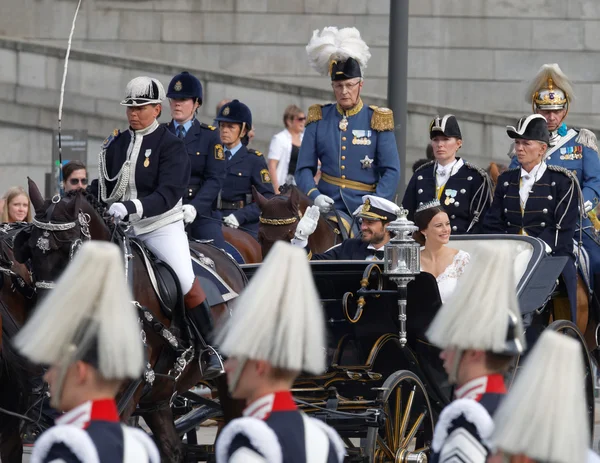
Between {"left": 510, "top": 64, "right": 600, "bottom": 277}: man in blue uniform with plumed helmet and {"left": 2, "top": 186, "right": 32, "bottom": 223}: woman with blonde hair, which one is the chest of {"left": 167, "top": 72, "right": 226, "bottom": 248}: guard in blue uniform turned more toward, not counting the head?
the woman with blonde hair

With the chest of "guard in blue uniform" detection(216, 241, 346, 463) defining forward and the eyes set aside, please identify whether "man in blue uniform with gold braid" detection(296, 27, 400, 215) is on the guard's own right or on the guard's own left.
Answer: on the guard's own right

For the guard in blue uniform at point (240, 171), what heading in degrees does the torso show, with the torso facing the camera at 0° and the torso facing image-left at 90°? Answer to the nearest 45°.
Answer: approximately 45°

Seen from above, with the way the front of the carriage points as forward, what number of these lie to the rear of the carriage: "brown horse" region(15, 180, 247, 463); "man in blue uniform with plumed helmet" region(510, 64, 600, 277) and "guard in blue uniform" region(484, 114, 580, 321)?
2

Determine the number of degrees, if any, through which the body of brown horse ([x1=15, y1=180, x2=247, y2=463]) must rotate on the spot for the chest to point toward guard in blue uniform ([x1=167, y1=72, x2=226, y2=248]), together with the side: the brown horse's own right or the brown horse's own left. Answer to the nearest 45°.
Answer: approximately 135° to the brown horse's own right

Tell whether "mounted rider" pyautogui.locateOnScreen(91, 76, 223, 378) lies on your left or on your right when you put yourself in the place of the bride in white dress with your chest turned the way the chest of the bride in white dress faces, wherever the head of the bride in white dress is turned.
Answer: on your right

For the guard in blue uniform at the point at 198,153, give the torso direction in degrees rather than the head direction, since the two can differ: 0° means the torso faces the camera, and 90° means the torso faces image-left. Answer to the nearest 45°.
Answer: approximately 45°

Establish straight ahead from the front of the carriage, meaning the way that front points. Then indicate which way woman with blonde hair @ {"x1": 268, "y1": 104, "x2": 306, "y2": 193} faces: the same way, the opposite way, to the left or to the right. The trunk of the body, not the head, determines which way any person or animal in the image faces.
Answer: to the left
